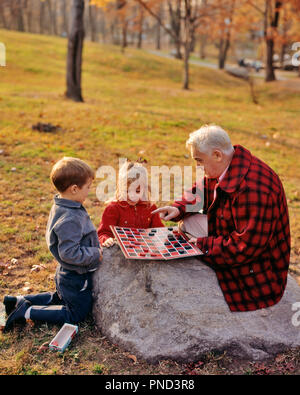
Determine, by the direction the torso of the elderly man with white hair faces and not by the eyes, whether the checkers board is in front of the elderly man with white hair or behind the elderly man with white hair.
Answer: in front

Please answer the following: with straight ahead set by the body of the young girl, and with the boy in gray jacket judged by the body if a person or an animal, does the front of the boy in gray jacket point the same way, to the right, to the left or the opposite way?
to the left

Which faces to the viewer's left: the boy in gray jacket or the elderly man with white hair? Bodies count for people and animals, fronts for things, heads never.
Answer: the elderly man with white hair

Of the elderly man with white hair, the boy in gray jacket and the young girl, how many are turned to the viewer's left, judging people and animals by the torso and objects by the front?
1

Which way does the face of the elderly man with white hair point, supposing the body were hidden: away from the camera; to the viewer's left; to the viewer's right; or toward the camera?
to the viewer's left

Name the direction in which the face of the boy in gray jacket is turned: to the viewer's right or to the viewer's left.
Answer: to the viewer's right

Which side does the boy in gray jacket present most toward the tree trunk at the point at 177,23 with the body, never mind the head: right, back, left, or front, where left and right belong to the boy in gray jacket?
left

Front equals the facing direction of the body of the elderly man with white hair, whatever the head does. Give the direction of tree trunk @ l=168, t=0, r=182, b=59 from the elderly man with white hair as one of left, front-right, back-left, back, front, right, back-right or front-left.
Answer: right

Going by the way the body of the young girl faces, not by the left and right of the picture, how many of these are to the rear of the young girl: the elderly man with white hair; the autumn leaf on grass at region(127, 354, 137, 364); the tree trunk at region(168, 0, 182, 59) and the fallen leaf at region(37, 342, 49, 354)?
1

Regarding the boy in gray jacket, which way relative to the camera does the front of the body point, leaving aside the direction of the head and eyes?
to the viewer's right

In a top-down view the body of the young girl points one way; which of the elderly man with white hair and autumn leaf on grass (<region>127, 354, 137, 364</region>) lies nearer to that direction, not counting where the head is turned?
the autumn leaf on grass

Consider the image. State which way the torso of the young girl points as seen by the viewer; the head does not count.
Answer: toward the camera

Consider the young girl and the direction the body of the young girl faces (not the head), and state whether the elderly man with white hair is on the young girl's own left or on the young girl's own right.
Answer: on the young girl's own left

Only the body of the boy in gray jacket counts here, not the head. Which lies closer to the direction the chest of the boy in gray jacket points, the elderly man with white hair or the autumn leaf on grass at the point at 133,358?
the elderly man with white hair

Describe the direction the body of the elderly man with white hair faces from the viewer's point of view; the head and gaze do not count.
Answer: to the viewer's left
